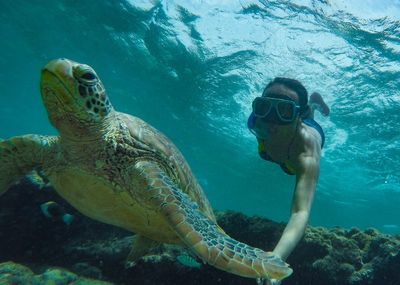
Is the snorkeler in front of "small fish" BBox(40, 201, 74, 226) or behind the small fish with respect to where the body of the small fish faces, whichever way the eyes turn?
behind

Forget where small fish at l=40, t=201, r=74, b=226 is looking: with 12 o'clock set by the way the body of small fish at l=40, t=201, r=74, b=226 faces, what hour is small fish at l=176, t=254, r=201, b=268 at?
small fish at l=176, t=254, r=201, b=268 is roughly at 7 o'clock from small fish at l=40, t=201, r=74, b=226.

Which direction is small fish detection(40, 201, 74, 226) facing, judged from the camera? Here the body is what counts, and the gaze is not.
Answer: to the viewer's left

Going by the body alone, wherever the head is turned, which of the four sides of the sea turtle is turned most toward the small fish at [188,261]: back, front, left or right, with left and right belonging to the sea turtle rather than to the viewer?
back

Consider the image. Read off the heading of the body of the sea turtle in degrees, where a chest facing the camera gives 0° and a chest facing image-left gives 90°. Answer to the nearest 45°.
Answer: approximately 45°
